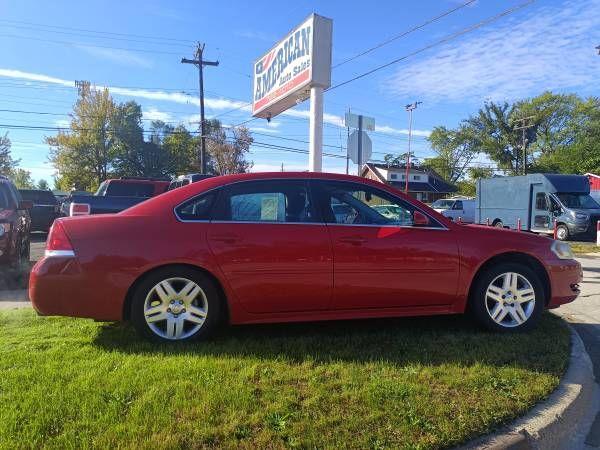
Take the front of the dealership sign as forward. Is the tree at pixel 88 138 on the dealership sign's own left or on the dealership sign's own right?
on the dealership sign's own right

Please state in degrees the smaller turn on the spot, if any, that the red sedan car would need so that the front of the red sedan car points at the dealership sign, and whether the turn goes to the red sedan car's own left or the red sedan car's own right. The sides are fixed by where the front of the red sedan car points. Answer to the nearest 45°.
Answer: approximately 90° to the red sedan car's own left

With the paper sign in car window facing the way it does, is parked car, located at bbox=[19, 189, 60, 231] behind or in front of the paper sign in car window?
behind

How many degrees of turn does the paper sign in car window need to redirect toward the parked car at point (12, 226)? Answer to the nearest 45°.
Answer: approximately 135° to its right

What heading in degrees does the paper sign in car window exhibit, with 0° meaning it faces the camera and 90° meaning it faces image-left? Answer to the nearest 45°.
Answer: approximately 0°

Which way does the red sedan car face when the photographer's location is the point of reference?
facing to the right of the viewer

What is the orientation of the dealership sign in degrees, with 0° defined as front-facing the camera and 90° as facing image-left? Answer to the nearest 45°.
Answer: approximately 45°

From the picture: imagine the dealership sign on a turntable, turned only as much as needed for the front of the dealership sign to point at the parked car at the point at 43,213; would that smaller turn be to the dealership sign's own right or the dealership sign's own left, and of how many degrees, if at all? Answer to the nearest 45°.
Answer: approximately 90° to the dealership sign's own right

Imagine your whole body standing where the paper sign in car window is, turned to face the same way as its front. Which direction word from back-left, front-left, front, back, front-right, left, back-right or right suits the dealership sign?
back

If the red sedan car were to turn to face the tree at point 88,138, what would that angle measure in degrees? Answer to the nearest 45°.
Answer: approximately 135° to its left
